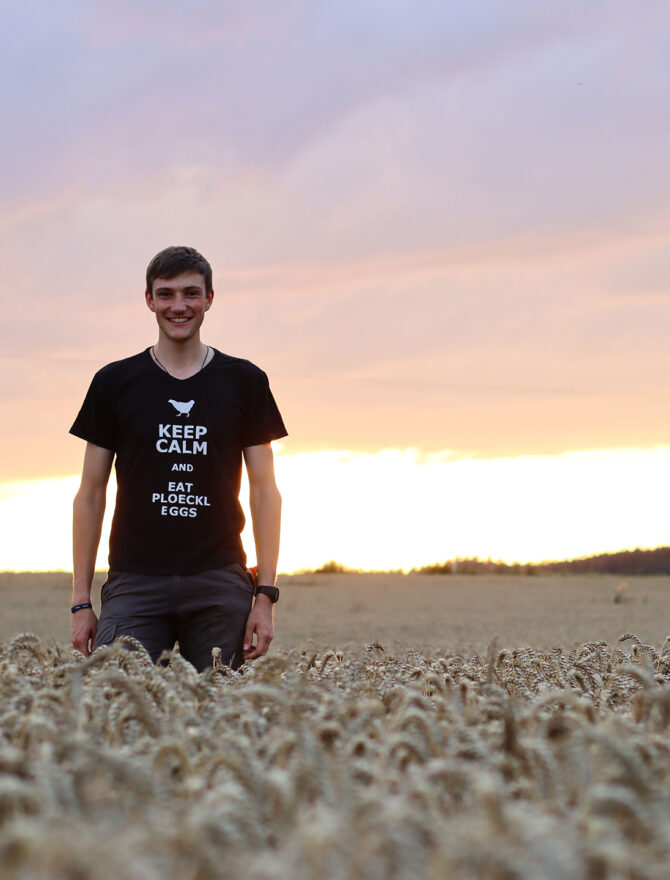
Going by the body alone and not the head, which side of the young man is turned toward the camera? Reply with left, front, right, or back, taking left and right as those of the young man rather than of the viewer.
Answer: front

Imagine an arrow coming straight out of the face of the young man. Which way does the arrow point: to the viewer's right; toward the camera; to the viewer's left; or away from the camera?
toward the camera
